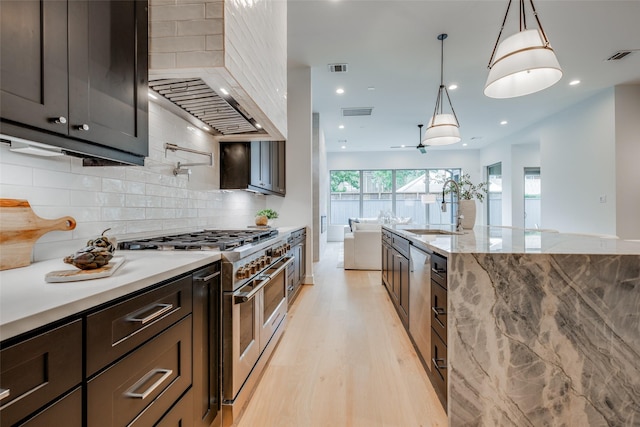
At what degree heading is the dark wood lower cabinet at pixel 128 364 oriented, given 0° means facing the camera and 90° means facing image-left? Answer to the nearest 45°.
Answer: approximately 315°

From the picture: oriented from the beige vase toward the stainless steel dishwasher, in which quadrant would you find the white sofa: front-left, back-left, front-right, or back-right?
back-right

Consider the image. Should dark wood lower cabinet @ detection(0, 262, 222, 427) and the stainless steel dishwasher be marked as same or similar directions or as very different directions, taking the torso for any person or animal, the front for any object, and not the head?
very different directions

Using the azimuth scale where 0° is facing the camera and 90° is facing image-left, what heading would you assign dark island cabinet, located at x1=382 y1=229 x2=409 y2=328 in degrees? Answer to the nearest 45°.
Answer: approximately 90°

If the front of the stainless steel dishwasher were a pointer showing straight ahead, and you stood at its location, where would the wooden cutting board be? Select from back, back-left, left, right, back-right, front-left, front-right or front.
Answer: front-left

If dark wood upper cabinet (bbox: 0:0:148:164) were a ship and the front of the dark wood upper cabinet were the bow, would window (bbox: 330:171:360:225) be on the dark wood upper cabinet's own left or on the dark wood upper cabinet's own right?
on the dark wood upper cabinet's own left

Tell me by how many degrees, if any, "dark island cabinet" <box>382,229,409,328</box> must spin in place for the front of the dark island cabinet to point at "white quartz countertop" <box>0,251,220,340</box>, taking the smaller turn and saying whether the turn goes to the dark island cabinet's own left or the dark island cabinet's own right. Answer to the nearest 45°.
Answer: approximately 90° to the dark island cabinet's own left

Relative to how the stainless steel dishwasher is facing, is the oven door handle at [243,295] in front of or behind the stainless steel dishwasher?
in front

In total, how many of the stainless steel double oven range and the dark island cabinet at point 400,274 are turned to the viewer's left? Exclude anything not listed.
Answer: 1

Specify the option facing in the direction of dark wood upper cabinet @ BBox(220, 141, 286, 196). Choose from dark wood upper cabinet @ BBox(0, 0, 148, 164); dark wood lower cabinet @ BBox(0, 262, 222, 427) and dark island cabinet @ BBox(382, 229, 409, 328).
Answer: the dark island cabinet

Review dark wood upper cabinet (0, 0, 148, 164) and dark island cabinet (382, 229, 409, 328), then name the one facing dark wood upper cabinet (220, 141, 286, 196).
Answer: the dark island cabinet

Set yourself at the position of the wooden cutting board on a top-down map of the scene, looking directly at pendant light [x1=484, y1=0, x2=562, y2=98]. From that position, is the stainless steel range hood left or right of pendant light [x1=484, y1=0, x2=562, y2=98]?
left

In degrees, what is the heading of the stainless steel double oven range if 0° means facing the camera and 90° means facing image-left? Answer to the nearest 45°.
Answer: approximately 270°

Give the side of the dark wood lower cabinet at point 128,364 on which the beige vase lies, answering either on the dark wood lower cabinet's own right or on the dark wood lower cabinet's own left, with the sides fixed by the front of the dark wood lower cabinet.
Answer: on the dark wood lower cabinet's own left

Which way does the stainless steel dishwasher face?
to the viewer's left

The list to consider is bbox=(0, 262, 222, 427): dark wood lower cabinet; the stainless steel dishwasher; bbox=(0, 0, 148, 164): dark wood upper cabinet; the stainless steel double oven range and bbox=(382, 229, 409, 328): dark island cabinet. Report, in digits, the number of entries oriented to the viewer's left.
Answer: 2
